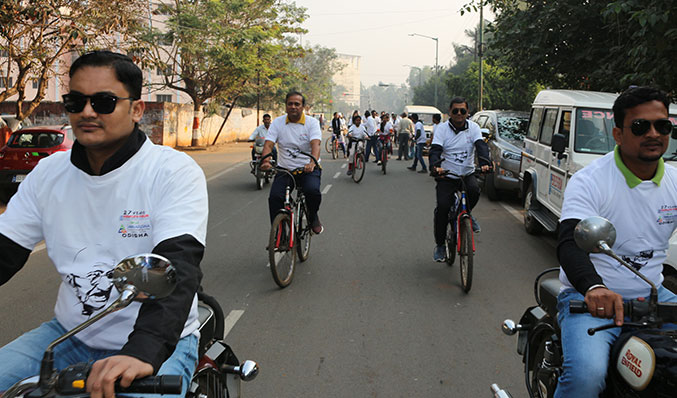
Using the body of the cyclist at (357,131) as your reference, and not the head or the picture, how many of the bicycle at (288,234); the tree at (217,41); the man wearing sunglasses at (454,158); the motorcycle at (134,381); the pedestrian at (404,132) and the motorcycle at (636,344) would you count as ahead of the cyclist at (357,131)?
4

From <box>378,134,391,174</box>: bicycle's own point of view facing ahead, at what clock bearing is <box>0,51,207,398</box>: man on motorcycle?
The man on motorcycle is roughly at 12 o'clock from the bicycle.

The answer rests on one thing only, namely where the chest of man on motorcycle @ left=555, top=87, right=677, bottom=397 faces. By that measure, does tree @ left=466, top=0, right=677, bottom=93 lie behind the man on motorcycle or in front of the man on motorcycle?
behind

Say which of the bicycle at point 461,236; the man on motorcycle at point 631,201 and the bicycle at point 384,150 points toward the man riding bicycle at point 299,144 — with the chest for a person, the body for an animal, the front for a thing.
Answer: the bicycle at point 384,150

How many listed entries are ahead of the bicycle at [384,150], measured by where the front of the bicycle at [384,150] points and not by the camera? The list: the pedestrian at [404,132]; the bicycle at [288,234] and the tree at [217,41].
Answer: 1

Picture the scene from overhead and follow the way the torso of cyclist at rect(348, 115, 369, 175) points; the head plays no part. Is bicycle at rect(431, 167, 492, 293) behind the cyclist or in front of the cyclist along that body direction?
in front

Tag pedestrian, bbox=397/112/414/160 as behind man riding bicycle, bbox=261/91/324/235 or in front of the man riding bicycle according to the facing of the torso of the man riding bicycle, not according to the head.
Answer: behind

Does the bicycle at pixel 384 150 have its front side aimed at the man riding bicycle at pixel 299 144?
yes

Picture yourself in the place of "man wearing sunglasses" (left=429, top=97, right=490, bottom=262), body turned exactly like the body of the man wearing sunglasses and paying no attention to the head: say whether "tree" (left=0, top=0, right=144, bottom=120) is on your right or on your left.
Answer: on your right

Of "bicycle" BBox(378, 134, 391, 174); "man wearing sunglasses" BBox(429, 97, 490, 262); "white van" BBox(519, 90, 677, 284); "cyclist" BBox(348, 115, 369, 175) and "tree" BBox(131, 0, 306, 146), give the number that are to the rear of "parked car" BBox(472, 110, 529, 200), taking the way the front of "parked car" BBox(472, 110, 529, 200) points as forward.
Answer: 3
